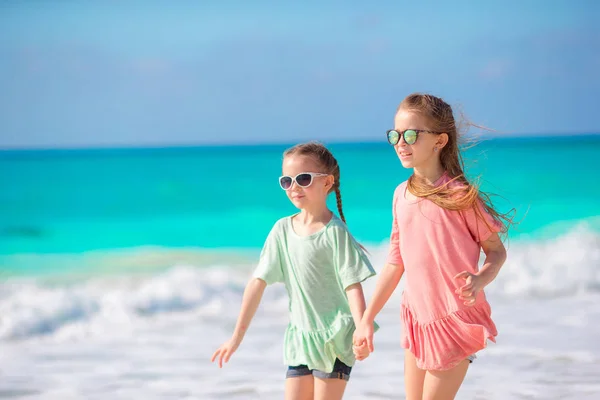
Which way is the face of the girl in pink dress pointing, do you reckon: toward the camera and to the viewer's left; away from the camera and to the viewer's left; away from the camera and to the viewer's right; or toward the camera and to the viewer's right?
toward the camera and to the viewer's left

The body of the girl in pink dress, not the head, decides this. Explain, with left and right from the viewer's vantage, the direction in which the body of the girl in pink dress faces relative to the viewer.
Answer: facing the viewer and to the left of the viewer
